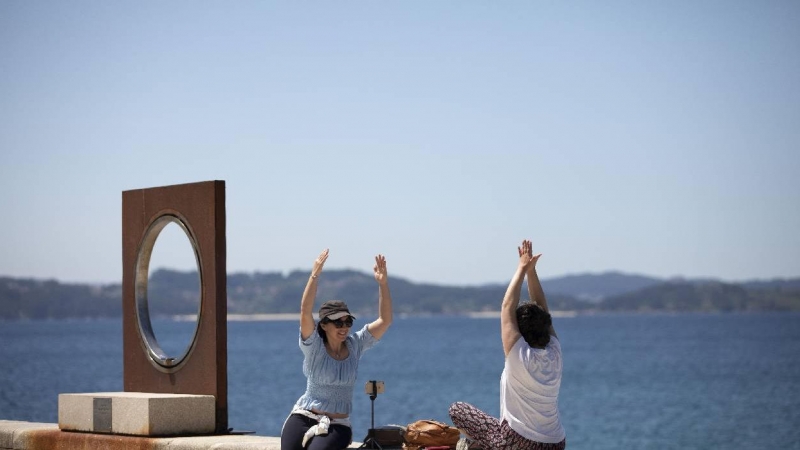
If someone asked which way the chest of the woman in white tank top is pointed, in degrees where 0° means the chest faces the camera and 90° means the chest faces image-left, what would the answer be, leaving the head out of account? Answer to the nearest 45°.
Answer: approximately 135°

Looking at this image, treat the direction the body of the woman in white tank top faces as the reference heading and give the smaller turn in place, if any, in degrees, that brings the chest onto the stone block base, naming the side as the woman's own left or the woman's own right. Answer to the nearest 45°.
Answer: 0° — they already face it

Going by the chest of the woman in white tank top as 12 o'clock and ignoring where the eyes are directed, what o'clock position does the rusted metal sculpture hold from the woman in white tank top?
The rusted metal sculpture is roughly at 12 o'clock from the woman in white tank top.

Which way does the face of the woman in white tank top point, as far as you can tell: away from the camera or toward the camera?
away from the camera
